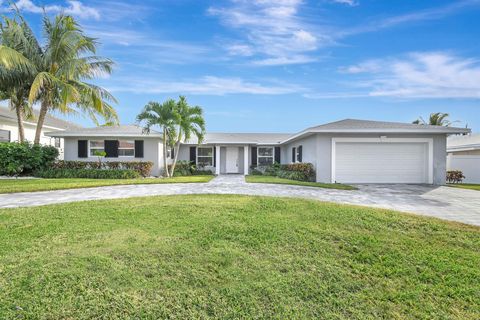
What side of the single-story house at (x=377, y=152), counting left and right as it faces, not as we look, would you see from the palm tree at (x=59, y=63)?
right

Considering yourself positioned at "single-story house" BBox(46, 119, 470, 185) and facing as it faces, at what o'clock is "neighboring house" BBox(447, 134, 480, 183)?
The neighboring house is roughly at 8 o'clock from the single-story house.

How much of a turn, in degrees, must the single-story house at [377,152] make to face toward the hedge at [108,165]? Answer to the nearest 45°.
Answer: approximately 90° to its right

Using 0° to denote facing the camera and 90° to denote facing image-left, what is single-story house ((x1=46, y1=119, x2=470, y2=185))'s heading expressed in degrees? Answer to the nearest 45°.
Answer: approximately 0°

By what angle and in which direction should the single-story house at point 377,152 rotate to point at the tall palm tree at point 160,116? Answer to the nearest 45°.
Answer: approximately 90° to its right

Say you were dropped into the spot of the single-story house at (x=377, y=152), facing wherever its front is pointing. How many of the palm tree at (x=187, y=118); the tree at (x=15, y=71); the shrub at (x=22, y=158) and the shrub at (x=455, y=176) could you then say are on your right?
3

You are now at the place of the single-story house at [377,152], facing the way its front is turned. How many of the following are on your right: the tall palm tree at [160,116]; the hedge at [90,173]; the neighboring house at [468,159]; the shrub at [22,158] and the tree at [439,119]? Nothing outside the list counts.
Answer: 3

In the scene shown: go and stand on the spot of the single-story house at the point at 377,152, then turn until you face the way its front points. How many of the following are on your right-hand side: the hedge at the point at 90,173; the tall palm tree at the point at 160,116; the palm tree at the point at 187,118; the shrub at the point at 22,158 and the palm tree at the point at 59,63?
5

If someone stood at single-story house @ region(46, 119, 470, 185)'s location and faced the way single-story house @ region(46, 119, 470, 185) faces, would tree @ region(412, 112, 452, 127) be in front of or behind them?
behind

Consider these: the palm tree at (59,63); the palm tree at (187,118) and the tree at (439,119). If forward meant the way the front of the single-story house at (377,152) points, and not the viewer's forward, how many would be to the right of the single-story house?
2

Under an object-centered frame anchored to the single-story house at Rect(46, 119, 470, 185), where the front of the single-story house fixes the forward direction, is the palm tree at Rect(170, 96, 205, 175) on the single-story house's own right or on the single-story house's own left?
on the single-story house's own right

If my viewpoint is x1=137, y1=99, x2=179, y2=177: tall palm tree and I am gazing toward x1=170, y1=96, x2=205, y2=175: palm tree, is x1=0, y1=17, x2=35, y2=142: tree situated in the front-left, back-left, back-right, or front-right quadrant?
back-left
